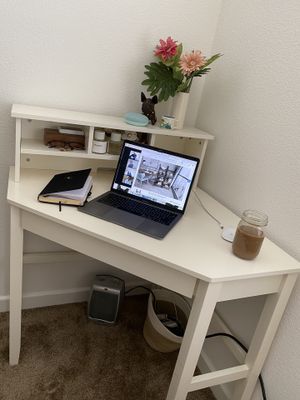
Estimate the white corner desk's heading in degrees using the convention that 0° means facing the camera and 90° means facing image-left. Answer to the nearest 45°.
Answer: approximately 45°

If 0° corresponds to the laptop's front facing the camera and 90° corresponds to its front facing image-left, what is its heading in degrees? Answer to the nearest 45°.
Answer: approximately 45°

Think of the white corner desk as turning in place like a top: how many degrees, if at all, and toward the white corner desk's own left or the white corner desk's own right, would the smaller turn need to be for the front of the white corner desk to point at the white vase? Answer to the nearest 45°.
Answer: approximately 135° to the white corner desk's own right
